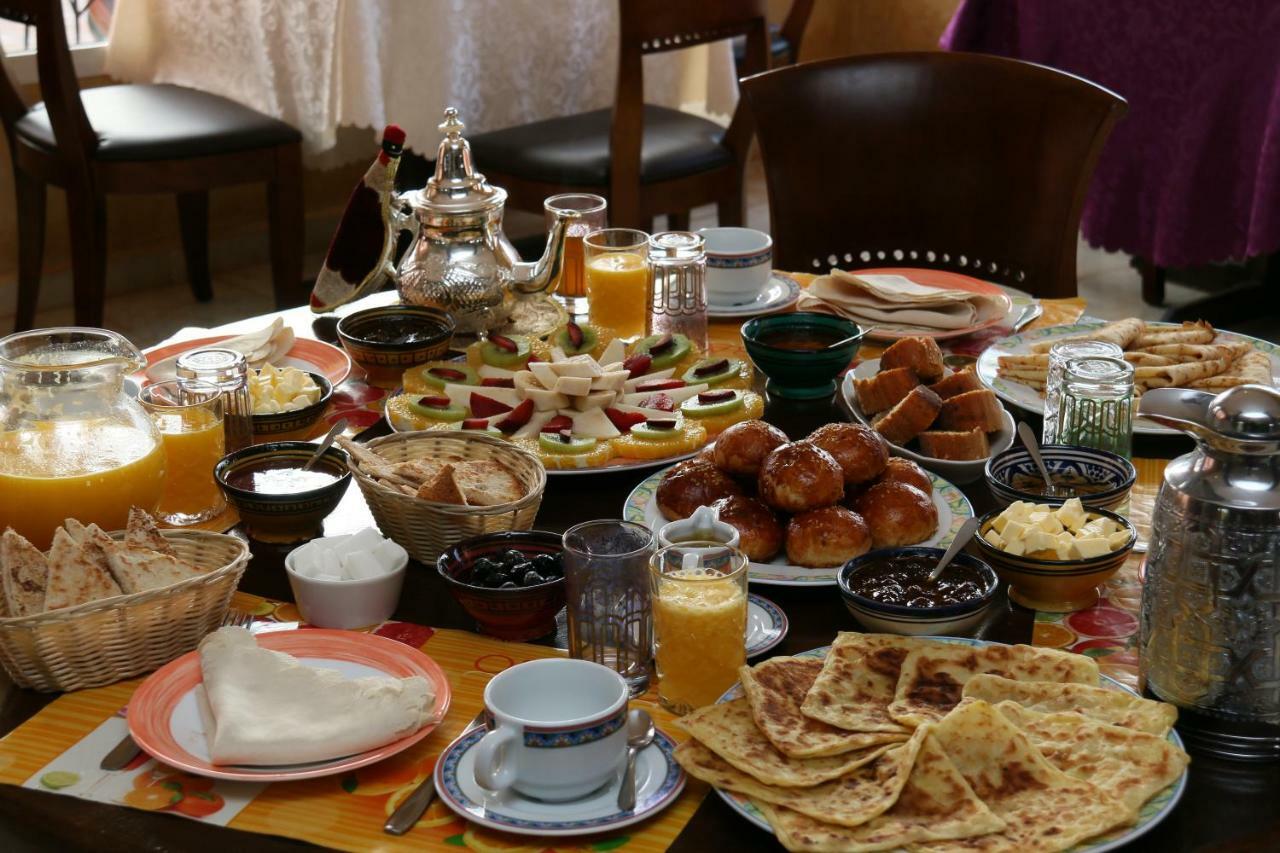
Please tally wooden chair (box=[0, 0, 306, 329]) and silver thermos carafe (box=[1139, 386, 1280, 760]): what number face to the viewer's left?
1

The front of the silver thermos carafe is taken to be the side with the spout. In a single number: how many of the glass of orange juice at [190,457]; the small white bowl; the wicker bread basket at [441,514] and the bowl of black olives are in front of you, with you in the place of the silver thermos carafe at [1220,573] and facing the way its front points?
4

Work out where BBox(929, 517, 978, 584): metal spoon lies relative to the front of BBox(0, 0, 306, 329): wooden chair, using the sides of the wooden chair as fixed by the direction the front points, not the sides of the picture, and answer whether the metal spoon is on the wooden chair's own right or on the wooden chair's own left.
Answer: on the wooden chair's own right

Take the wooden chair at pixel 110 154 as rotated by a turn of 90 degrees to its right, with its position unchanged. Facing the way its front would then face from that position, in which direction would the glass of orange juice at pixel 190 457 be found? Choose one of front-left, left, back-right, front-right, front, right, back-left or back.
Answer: front-right

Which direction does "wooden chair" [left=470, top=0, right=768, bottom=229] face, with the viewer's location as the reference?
facing away from the viewer and to the left of the viewer

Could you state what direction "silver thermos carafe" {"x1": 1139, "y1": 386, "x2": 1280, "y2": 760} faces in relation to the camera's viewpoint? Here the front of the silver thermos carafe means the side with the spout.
facing to the left of the viewer

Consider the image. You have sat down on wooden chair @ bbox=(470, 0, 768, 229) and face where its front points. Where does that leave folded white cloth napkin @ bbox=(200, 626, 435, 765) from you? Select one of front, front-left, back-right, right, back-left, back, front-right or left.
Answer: back-left

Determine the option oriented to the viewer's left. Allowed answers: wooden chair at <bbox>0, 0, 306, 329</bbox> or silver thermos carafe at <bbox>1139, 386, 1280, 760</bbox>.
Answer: the silver thermos carafe

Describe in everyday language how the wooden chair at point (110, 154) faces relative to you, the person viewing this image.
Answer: facing away from the viewer and to the right of the viewer

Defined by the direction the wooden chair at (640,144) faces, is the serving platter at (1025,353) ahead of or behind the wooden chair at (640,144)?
behind
